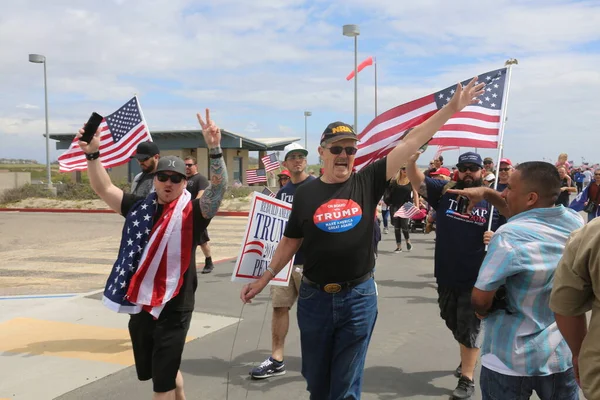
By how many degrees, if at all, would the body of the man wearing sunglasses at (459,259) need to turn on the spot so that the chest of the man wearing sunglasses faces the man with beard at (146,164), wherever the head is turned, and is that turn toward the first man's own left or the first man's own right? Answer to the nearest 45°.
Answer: approximately 90° to the first man's own right

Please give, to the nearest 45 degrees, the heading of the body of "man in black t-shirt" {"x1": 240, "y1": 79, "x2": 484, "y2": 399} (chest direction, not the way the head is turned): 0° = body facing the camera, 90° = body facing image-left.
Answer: approximately 0°

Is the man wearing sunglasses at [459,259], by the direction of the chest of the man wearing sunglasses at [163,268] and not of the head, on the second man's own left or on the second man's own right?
on the second man's own left

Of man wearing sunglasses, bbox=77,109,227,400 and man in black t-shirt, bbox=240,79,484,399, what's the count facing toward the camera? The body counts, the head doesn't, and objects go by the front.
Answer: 2

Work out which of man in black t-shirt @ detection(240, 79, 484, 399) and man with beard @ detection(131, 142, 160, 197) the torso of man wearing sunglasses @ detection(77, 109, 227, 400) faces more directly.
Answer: the man in black t-shirt

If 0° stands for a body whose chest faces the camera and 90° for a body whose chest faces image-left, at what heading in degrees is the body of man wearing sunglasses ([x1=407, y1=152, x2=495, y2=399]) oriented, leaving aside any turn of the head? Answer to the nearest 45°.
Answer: approximately 0°

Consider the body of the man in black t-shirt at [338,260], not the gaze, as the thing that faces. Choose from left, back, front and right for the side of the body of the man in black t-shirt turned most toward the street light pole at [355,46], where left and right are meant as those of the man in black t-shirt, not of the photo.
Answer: back

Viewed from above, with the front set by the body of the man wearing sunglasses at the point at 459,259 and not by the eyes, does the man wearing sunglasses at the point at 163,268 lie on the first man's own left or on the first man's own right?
on the first man's own right
